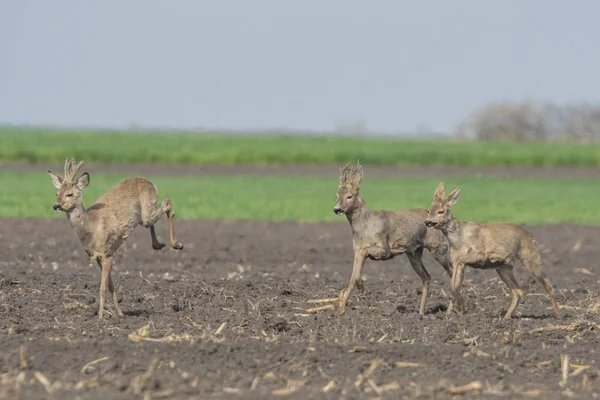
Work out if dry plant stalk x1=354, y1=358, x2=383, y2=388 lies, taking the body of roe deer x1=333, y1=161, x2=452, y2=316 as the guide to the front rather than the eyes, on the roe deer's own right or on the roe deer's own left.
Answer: on the roe deer's own left

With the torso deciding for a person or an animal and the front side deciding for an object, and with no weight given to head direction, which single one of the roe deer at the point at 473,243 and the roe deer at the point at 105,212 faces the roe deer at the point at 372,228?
the roe deer at the point at 473,243

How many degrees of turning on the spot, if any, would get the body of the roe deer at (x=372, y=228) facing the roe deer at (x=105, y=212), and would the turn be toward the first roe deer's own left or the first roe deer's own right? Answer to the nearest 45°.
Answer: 0° — it already faces it

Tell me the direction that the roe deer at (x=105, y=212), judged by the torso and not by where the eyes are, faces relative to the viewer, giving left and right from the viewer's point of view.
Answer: facing the viewer and to the left of the viewer

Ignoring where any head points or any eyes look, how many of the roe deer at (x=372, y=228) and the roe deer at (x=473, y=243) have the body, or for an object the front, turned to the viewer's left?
2

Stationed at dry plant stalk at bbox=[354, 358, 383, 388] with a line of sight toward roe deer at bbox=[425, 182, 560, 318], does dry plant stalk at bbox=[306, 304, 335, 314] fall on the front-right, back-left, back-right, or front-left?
front-left

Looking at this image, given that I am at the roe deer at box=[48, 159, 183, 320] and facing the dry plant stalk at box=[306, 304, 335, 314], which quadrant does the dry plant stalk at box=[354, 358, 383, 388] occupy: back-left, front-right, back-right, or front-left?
front-right

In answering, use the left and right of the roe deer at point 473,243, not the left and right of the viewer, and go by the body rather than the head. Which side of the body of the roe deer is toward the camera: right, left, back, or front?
left

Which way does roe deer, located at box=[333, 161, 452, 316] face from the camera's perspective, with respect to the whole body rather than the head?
to the viewer's left

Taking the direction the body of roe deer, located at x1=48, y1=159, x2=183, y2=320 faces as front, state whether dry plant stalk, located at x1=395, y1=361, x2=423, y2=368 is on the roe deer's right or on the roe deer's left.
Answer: on the roe deer's left

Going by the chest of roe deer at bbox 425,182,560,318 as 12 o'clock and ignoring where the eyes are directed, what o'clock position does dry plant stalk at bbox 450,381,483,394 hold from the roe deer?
The dry plant stalk is roughly at 9 o'clock from the roe deer.
